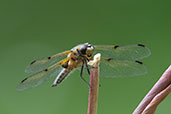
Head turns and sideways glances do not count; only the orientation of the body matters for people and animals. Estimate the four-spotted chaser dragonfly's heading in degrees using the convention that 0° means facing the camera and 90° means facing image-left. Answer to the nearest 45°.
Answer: approximately 315°

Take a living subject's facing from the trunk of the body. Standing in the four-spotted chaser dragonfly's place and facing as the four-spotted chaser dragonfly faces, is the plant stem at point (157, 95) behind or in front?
in front
